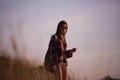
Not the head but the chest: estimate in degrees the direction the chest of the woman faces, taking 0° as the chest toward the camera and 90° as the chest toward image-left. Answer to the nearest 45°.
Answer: approximately 315°
